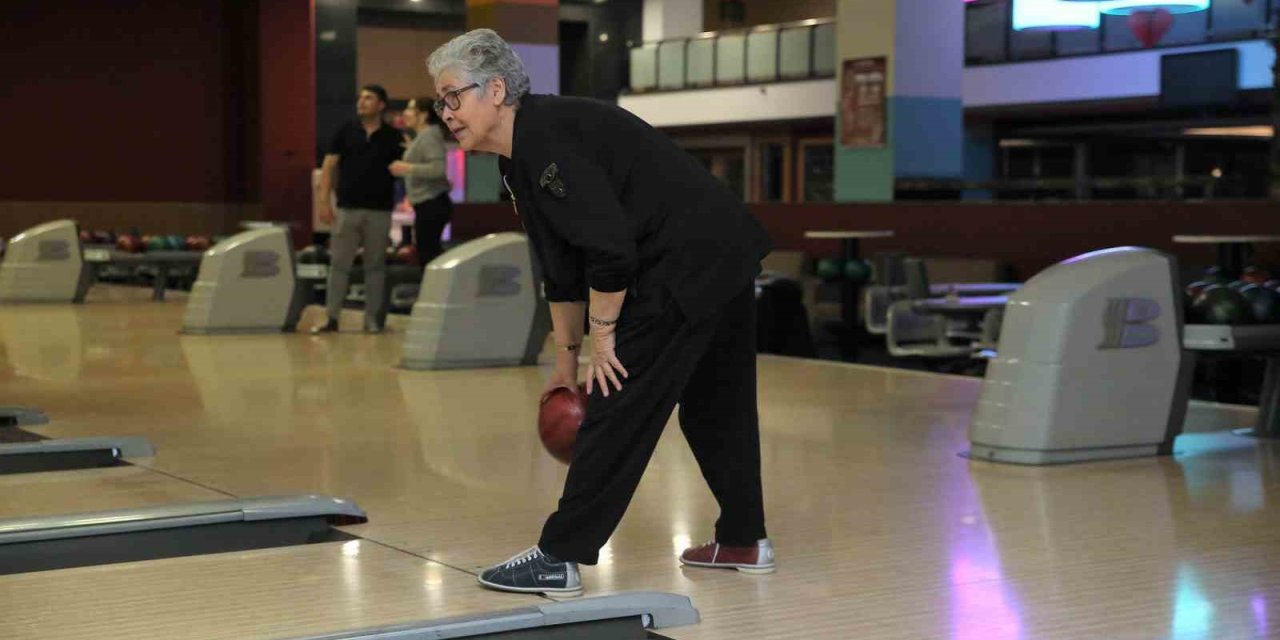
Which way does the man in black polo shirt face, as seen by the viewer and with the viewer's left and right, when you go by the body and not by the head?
facing the viewer and to the left of the viewer
